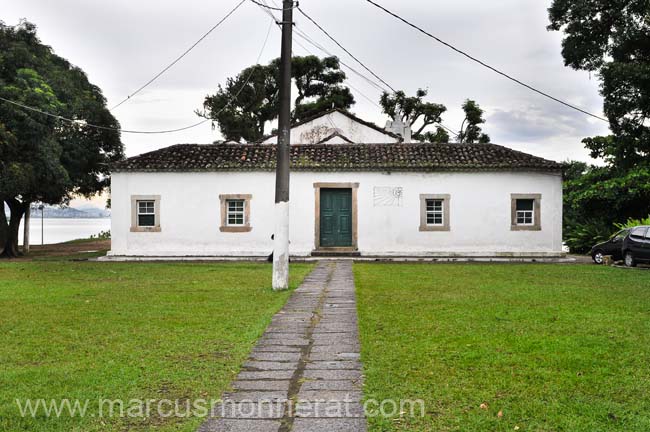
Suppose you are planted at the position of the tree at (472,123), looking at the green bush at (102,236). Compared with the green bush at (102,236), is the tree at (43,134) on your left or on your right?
left

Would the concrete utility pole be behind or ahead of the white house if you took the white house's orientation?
ahead

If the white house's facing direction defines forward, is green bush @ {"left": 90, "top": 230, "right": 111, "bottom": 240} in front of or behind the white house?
behind

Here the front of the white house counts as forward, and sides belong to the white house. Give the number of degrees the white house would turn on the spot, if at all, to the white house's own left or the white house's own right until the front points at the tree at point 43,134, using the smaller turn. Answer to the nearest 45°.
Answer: approximately 90° to the white house's own right

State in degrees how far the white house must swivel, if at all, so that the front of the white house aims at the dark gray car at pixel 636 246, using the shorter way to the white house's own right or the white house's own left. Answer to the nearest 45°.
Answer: approximately 90° to the white house's own left

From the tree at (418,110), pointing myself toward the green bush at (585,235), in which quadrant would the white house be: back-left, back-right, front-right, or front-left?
front-right

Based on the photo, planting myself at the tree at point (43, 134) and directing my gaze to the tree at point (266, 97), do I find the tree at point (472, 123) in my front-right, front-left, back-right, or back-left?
front-right

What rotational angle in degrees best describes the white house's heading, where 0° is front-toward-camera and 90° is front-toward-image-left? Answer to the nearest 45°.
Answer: approximately 0°

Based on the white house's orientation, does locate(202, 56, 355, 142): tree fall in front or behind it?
behind

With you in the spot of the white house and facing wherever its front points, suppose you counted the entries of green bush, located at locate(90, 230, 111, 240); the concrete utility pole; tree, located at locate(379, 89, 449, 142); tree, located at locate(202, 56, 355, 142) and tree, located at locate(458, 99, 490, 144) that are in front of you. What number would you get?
1

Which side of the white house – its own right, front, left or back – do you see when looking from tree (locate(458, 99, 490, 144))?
back

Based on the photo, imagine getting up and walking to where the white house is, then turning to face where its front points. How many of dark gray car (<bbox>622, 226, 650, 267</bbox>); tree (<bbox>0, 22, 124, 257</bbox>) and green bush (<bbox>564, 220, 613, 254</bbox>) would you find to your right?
1

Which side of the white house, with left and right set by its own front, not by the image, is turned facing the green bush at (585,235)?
left

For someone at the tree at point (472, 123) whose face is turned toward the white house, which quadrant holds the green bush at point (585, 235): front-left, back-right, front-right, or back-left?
front-left
